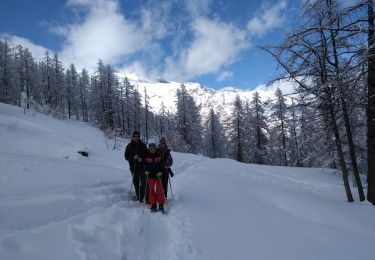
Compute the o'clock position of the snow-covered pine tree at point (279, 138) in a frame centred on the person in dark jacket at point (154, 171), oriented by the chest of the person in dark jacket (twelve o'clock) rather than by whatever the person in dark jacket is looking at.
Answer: The snow-covered pine tree is roughly at 7 o'clock from the person in dark jacket.

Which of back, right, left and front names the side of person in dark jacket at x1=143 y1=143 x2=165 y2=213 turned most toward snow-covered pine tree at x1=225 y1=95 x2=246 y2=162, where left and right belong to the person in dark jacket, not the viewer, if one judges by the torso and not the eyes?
back

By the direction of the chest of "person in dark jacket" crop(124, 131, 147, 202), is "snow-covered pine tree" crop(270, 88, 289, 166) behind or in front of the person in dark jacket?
behind

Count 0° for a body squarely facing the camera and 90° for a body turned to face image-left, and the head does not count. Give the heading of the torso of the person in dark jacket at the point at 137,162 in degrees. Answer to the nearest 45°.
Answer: approximately 0°

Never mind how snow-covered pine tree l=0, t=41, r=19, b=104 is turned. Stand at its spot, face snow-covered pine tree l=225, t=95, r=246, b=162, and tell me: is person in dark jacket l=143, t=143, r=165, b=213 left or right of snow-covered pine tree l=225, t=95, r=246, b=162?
right
